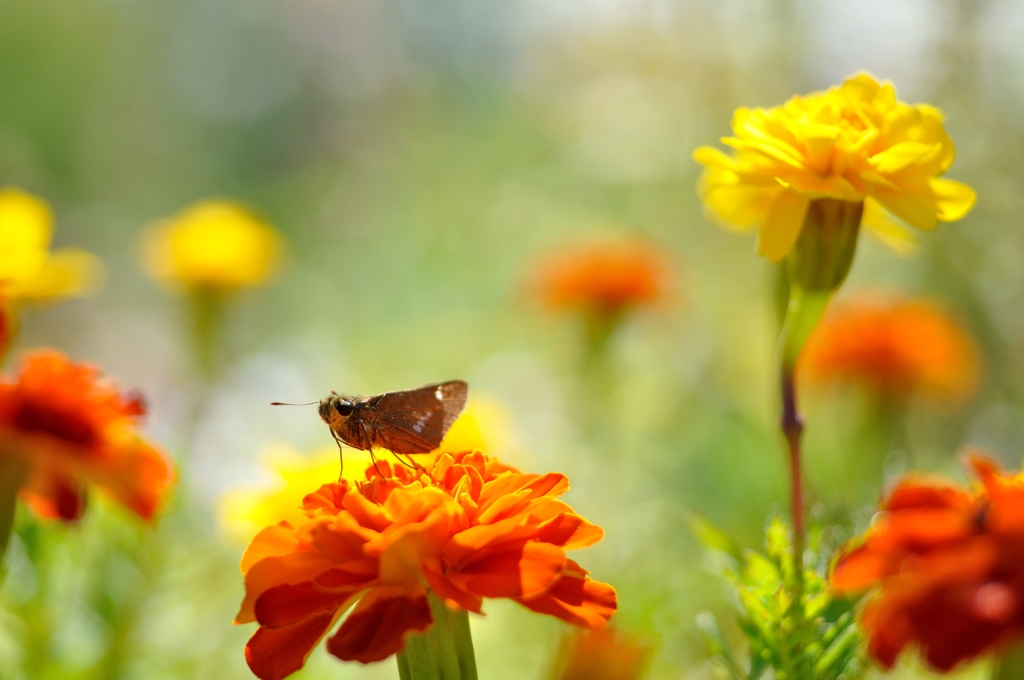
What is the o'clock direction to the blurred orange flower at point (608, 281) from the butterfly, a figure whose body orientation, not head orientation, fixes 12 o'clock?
The blurred orange flower is roughly at 4 o'clock from the butterfly.

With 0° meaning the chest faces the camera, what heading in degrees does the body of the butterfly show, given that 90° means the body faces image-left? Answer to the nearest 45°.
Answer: approximately 90°

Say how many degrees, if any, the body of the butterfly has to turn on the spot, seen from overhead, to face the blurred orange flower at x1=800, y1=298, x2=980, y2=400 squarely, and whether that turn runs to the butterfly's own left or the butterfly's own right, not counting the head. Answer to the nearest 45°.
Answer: approximately 135° to the butterfly's own right
